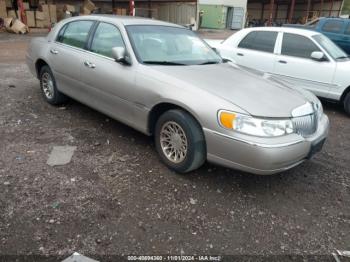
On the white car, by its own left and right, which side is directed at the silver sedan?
right

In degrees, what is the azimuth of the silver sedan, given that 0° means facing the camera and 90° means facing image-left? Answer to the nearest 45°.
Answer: approximately 315°

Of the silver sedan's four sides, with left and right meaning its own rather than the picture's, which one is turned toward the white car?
left

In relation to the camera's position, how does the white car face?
facing the viewer and to the right of the viewer

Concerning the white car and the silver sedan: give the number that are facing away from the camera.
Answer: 0
